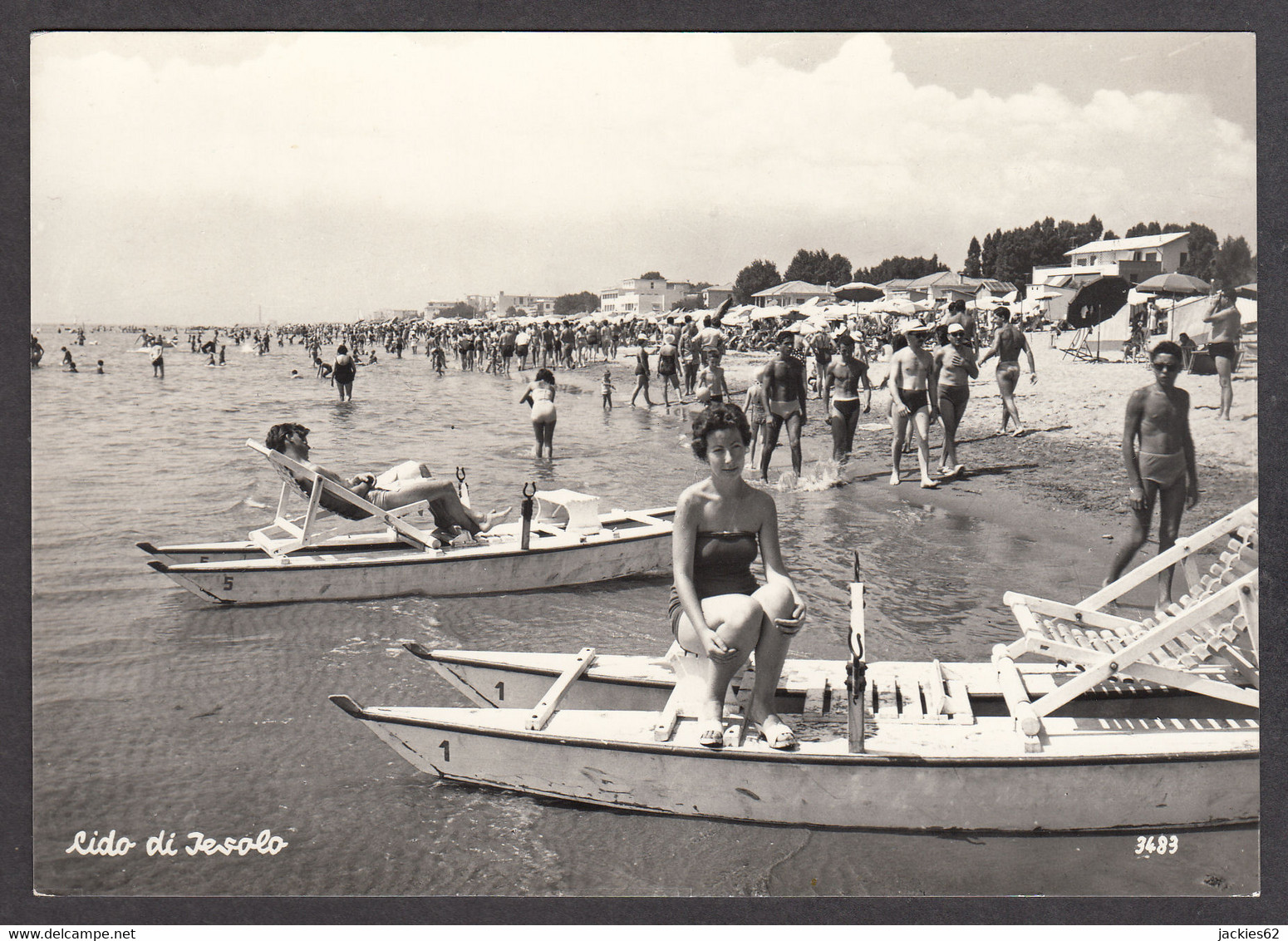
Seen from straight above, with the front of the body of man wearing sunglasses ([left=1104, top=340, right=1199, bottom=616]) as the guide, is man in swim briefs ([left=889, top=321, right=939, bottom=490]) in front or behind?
behind

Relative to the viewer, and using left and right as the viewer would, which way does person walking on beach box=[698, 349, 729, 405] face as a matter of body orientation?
facing the viewer

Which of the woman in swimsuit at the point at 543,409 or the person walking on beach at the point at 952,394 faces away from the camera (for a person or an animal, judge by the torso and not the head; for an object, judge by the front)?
the woman in swimsuit
